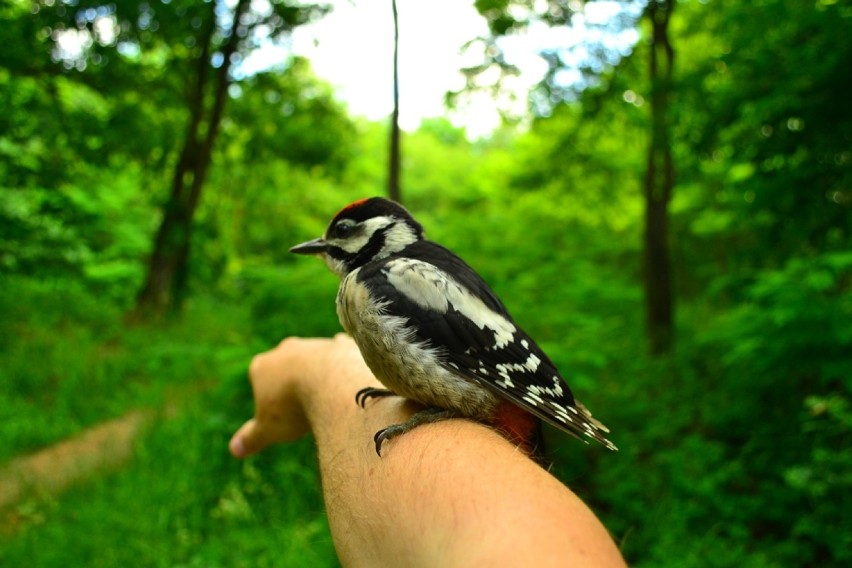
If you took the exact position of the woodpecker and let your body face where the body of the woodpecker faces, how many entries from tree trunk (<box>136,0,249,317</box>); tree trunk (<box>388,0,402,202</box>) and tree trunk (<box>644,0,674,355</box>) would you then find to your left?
0

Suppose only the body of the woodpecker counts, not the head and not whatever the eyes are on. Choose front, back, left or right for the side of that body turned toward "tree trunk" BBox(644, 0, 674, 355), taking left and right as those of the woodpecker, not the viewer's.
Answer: right

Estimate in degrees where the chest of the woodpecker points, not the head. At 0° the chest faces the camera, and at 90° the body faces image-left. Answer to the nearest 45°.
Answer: approximately 90°

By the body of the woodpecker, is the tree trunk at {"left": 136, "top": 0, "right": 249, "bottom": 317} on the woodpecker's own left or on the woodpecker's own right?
on the woodpecker's own right

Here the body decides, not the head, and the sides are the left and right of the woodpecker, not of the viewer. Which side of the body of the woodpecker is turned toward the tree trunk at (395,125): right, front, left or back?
right
